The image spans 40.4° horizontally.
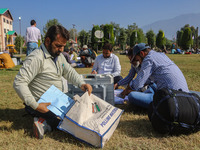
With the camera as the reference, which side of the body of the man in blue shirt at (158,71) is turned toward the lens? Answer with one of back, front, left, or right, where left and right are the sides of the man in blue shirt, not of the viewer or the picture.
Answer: left

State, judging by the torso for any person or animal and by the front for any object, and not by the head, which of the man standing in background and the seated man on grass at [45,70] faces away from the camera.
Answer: the man standing in background

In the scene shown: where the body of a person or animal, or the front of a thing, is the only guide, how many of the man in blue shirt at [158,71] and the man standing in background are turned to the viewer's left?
1

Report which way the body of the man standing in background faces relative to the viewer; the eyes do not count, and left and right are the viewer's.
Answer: facing away from the viewer

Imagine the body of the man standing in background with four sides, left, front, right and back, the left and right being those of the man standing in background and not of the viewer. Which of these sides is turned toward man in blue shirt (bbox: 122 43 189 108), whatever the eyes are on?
back

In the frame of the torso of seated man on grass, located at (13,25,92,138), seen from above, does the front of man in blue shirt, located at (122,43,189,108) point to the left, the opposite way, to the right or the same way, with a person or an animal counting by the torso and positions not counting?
the opposite way

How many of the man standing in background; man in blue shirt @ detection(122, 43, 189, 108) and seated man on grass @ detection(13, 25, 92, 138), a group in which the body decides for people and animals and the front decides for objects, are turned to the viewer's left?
1

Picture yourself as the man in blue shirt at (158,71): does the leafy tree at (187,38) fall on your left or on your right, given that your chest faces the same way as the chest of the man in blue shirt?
on your right

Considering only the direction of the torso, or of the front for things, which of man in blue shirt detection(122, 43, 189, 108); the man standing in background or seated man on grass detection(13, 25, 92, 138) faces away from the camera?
the man standing in background

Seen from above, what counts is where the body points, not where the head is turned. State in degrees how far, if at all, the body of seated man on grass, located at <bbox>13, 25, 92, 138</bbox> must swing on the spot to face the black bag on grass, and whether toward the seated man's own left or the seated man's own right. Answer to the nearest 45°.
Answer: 0° — they already face it
